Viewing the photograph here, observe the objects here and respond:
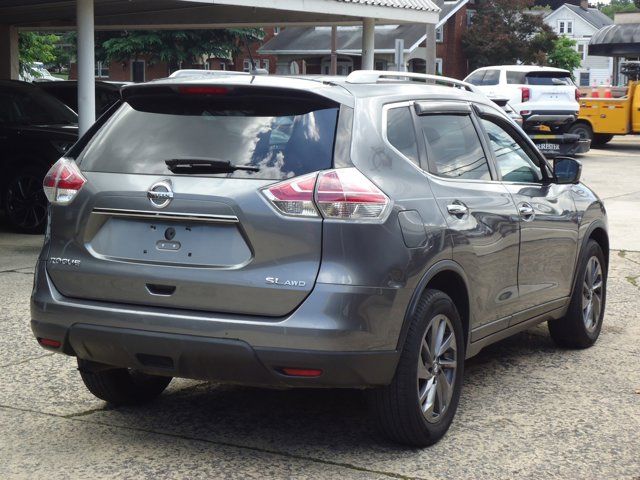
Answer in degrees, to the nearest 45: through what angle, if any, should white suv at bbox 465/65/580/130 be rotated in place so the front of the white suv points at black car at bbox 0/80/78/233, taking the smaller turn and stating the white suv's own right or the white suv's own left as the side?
approximately 135° to the white suv's own left

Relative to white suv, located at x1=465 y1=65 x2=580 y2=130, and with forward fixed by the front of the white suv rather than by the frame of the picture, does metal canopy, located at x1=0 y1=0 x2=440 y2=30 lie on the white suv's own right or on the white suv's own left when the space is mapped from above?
on the white suv's own left

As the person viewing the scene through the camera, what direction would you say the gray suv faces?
facing away from the viewer and to the right of the viewer

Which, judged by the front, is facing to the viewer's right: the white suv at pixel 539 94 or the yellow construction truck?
the yellow construction truck

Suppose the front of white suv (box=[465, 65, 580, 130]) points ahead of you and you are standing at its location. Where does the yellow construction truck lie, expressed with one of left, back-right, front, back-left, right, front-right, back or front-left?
right

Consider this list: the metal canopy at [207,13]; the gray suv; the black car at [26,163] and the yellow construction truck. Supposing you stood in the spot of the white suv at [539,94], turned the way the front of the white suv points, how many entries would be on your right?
1

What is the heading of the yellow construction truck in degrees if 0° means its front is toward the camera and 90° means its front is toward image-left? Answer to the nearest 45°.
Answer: approximately 270°

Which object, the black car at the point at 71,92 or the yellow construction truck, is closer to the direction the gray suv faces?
the yellow construction truck

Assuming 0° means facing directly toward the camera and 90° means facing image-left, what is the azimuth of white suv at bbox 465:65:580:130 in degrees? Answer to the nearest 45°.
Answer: approximately 135°

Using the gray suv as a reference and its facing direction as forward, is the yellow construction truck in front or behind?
in front

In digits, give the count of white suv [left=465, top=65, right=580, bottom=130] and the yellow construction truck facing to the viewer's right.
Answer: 1

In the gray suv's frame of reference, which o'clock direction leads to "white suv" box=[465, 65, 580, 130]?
The white suv is roughly at 11 o'clock from the gray suv.

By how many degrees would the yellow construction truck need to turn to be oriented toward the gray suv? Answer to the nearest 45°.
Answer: approximately 90° to its right
